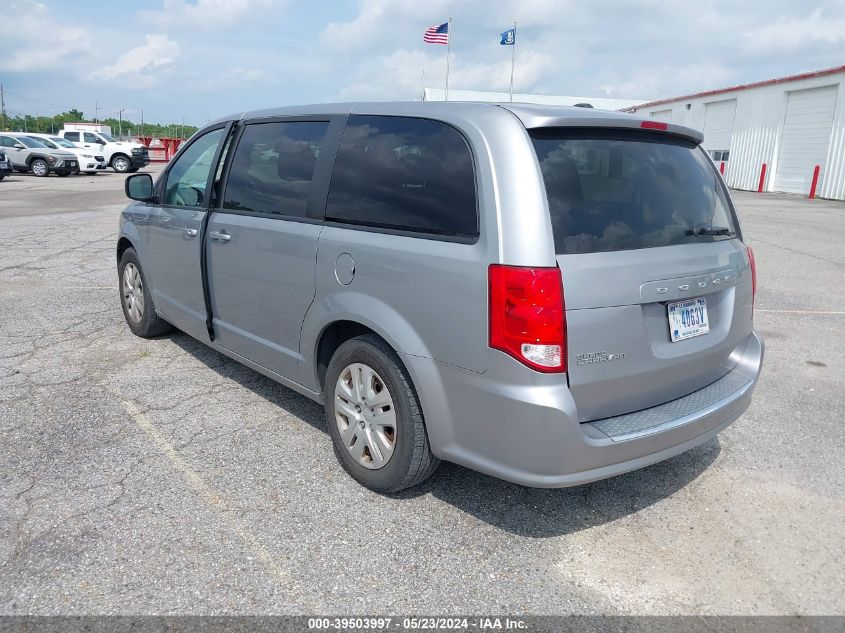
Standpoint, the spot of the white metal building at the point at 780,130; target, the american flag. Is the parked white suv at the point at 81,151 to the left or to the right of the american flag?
left

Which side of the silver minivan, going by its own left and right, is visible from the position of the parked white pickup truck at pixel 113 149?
front

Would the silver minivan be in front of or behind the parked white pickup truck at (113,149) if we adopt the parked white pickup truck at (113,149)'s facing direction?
in front

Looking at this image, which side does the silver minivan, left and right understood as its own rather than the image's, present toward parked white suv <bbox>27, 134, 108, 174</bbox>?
front

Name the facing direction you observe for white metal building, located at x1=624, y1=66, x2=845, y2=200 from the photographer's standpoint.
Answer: facing the viewer and to the left of the viewer

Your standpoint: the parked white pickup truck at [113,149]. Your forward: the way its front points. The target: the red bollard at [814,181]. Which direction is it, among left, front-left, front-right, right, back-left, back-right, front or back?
front

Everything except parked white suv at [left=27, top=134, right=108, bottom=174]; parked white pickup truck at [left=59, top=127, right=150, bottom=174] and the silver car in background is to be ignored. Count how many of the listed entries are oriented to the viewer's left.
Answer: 0

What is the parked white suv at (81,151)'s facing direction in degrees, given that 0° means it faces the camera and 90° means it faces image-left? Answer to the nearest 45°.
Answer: approximately 315°

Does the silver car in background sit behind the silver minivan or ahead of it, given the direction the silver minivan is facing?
ahead

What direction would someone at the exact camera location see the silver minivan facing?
facing away from the viewer and to the left of the viewer

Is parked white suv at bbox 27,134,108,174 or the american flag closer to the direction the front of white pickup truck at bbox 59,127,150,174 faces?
the american flag

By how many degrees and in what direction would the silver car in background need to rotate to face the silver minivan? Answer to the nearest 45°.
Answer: approximately 45° to its right
